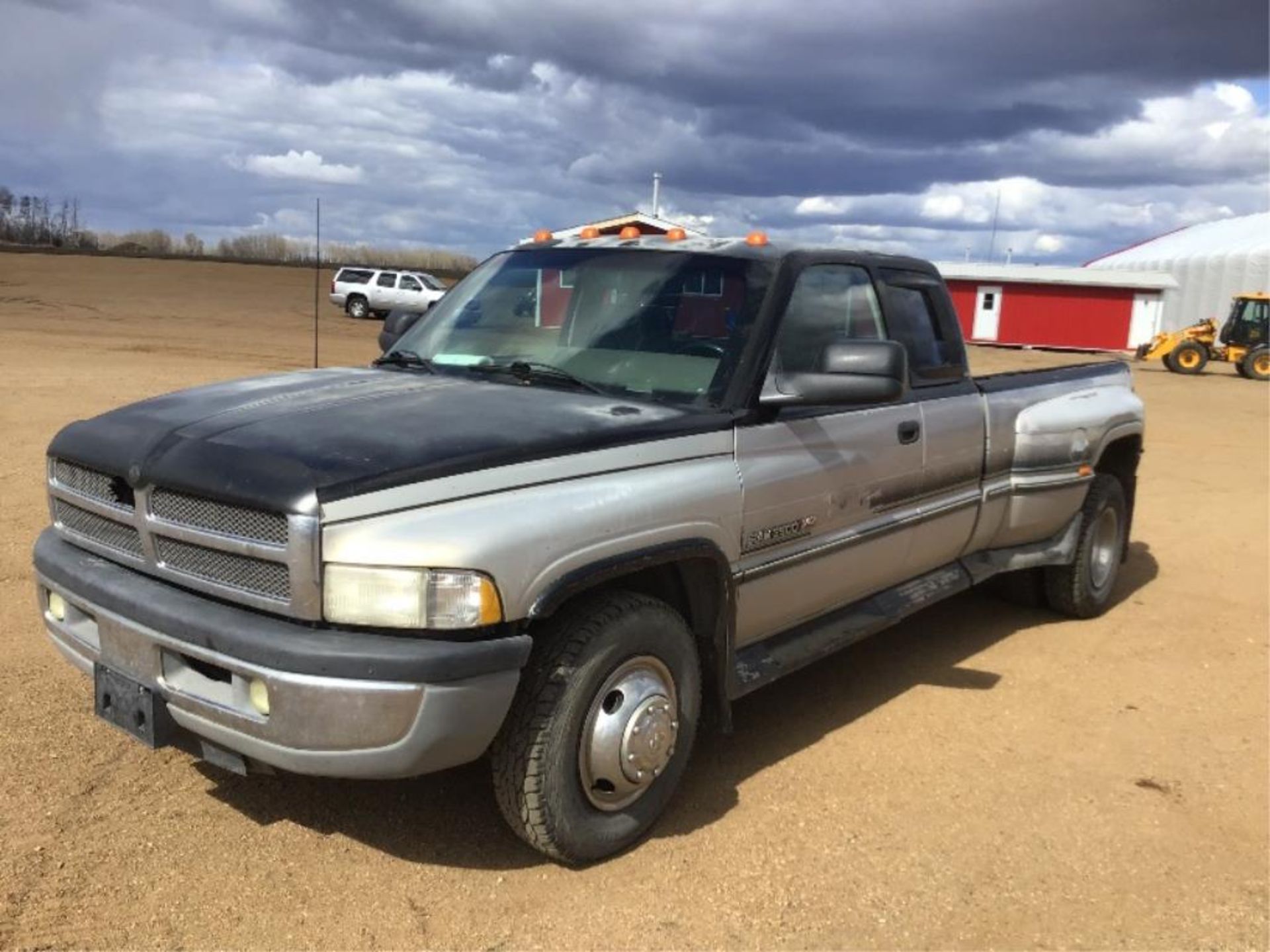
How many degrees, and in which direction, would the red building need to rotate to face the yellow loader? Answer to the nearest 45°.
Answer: approximately 45° to its left

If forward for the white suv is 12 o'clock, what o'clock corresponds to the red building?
The red building is roughly at 12 o'clock from the white suv.

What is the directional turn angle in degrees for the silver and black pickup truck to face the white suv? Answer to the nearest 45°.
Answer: approximately 135° to its right

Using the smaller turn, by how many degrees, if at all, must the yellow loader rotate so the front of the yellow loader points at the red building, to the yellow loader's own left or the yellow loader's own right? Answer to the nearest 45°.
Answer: approximately 45° to the yellow loader's own right

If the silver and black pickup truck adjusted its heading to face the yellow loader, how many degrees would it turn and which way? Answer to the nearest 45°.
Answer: approximately 180°

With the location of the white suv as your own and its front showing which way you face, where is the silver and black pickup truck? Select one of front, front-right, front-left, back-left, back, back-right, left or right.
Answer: right

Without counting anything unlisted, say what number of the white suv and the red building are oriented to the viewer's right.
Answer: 1

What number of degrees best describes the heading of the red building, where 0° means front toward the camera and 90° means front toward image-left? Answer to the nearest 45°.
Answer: approximately 0°

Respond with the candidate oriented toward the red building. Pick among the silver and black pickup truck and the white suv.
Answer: the white suv

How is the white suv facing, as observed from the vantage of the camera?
facing to the right of the viewer

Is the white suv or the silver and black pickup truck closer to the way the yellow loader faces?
the white suv

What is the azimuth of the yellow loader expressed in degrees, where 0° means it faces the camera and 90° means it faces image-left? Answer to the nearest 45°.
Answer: approximately 90°
